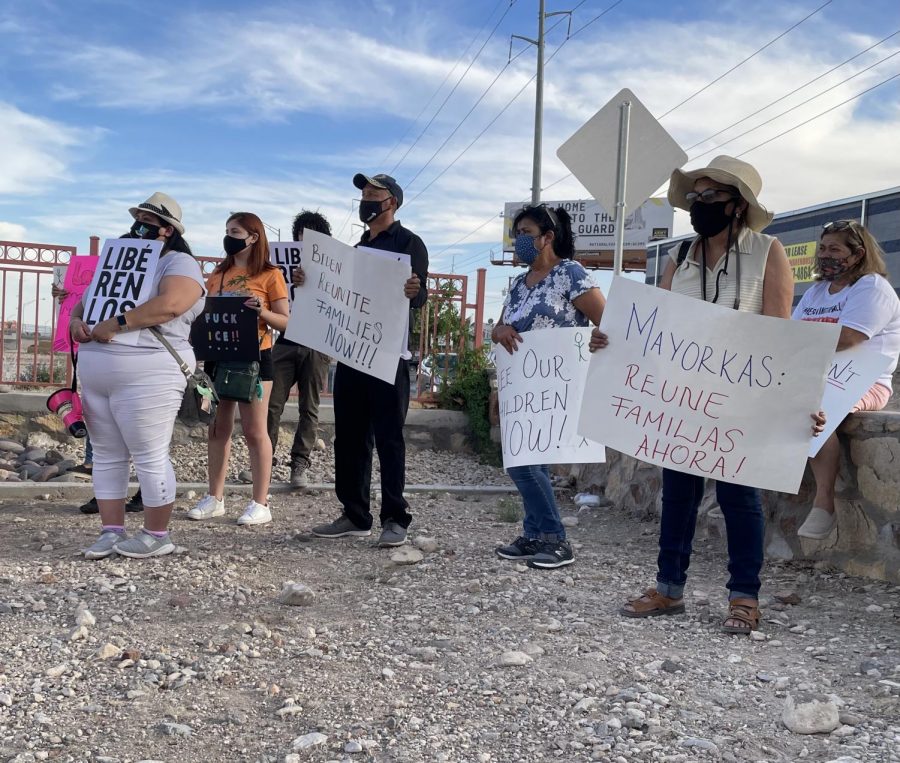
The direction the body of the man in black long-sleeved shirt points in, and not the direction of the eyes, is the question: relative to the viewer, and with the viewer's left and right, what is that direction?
facing the viewer and to the left of the viewer

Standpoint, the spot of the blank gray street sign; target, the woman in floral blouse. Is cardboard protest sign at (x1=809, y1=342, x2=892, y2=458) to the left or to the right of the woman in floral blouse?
left

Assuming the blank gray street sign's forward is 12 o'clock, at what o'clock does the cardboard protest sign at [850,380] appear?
The cardboard protest sign is roughly at 5 o'clock from the blank gray street sign.

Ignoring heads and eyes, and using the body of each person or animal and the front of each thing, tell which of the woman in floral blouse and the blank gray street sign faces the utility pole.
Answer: the blank gray street sign

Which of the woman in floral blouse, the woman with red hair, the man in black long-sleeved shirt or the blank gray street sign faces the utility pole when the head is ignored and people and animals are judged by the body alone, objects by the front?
the blank gray street sign

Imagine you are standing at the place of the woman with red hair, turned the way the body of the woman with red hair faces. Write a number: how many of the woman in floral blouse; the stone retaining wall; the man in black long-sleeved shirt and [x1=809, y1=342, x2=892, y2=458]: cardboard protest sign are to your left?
4

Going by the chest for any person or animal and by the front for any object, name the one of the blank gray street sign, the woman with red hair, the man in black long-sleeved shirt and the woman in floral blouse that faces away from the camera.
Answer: the blank gray street sign

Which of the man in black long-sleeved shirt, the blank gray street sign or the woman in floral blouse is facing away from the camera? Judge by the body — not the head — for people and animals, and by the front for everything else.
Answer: the blank gray street sign

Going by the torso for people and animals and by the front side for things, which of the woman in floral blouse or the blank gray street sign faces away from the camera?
the blank gray street sign

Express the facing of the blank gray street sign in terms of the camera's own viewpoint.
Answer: facing away from the viewer

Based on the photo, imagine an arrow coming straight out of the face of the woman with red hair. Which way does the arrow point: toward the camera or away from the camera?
toward the camera

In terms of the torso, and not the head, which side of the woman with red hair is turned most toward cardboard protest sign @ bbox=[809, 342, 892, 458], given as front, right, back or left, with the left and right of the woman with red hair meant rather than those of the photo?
left

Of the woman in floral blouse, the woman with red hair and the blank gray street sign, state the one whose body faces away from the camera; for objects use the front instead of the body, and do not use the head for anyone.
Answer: the blank gray street sign

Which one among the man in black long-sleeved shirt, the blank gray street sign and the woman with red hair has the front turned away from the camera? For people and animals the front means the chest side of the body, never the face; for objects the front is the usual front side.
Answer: the blank gray street sign

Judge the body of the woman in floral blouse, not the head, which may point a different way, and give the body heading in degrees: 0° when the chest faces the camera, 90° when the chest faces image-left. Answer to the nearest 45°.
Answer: approximately 45°

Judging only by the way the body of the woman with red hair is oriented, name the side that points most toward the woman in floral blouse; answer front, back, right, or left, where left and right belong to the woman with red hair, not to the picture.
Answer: left

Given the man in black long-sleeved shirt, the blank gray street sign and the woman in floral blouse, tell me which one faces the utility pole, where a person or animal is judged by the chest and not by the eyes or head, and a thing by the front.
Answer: the blank gray street sign

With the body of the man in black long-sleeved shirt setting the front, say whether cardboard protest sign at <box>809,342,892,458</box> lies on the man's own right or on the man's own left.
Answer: on the man's own left

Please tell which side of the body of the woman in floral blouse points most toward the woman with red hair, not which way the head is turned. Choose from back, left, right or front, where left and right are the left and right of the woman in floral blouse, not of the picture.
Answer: right
